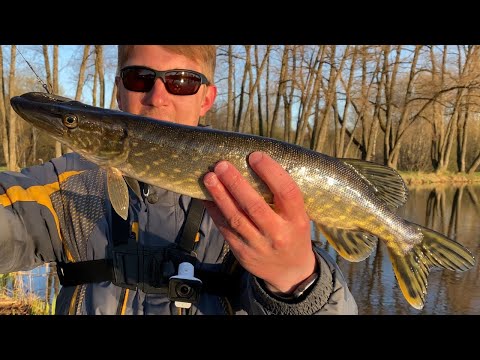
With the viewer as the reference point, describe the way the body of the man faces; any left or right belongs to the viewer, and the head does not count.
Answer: facing the viewer

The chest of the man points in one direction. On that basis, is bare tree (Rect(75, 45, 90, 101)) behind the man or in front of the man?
behind
